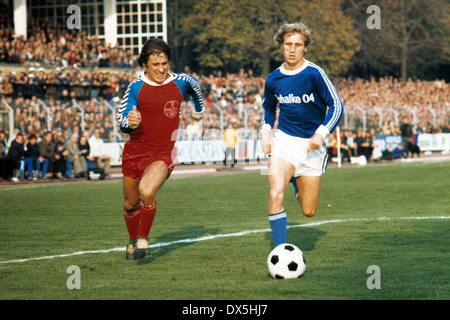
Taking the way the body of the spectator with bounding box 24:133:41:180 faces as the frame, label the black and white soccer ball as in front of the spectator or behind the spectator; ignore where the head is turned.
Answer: in front

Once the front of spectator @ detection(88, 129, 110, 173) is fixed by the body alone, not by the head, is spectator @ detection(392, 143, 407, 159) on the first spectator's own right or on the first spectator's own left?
on the first spectator's own left

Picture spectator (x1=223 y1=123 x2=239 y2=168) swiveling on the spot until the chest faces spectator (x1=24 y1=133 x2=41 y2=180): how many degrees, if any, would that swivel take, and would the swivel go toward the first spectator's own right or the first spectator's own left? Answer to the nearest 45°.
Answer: approximately 45° to the first spectator's own right

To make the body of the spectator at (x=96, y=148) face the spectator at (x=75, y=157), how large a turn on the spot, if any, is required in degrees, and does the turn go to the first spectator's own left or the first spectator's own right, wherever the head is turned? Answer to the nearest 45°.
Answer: approximately 90° to the first spectator's own right

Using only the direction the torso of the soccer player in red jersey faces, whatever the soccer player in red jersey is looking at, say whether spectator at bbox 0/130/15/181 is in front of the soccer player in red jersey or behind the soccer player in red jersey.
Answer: behind

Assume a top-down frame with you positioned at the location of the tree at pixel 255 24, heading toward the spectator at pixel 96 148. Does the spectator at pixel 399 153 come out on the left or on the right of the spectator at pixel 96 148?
left

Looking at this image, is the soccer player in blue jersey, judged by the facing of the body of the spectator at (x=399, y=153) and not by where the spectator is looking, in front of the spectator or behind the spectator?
in front

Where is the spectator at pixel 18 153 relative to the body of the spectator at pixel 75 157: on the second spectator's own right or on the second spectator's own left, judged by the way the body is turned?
on the second spectator's own right
